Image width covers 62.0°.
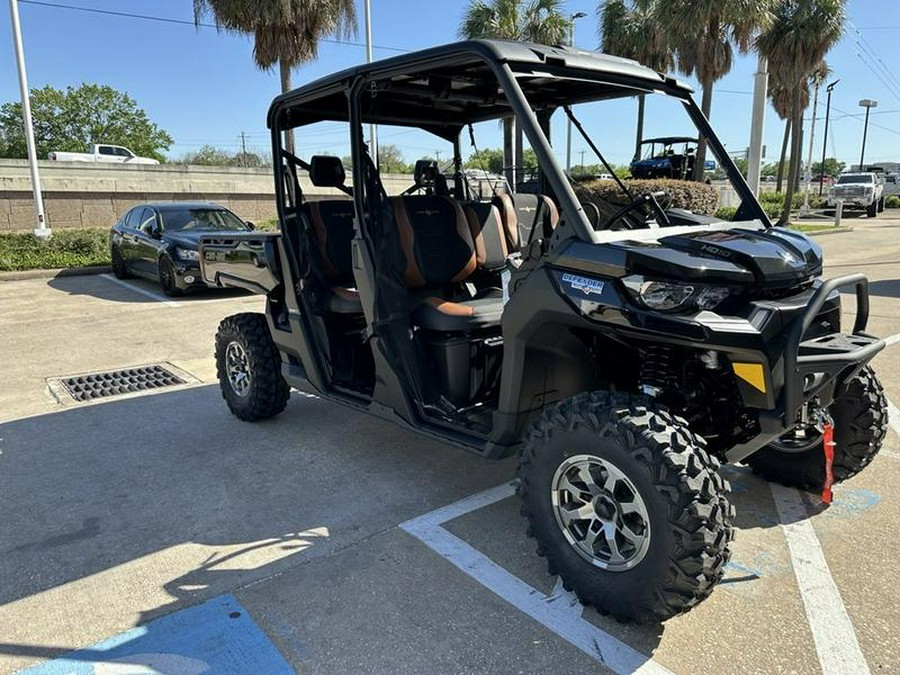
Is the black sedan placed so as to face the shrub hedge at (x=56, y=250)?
no

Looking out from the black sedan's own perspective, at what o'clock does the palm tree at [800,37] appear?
The palm tree is roughly at 10 o'clock from the black sedan.

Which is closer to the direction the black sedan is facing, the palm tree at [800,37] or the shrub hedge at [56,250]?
the palm tree

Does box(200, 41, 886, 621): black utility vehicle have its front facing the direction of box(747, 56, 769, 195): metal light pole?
no

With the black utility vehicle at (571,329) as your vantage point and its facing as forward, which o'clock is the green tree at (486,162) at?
The green tree is roughly at 7 o'clock from the black utility vehicle.

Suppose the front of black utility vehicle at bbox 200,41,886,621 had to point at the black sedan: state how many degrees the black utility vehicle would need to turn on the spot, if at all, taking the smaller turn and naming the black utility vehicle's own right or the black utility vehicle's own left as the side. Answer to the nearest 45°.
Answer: approximately 180°

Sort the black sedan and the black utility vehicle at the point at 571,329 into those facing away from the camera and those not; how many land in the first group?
0

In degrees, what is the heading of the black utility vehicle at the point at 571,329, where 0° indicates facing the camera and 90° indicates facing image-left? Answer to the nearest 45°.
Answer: approximately 315°

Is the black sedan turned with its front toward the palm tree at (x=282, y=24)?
no

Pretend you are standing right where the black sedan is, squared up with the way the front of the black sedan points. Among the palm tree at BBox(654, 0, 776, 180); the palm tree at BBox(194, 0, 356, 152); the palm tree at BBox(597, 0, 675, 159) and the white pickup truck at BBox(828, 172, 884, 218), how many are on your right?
0

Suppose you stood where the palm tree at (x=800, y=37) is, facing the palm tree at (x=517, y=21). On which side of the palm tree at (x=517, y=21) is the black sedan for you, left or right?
left

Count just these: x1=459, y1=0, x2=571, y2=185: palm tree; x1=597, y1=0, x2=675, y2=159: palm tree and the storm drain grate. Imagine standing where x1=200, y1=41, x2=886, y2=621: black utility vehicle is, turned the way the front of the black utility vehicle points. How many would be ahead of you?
0

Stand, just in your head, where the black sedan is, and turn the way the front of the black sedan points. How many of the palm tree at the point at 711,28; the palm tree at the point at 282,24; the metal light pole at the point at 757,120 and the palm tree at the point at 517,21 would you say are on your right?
0

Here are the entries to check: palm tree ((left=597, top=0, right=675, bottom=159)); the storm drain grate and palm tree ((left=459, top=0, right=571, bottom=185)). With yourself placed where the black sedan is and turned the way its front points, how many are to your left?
2

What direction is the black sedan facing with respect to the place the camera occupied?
facing the viewer and to the right of the viewer

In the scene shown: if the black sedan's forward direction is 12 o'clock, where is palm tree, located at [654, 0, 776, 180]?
The palm tree is roughly at 10 o'clock from the black sedan.

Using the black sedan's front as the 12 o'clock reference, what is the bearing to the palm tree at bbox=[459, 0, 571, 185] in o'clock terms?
The palm tree is roughly at 9 o'clock from the black sedan.
